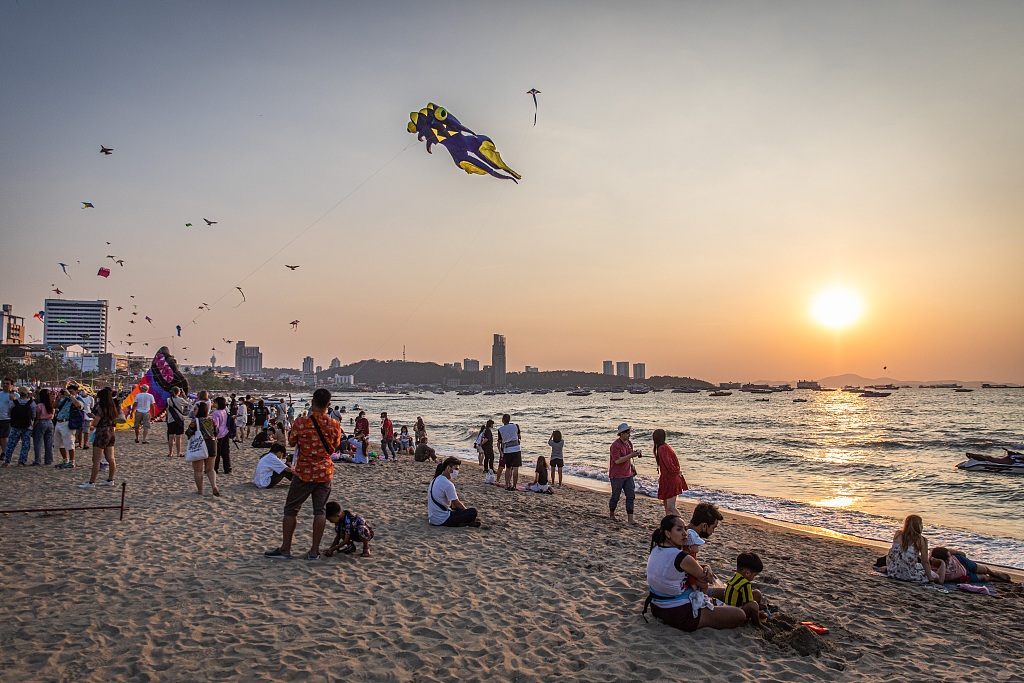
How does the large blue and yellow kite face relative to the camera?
to the viewer's left

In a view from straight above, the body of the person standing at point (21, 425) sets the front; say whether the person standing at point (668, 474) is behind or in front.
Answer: behind

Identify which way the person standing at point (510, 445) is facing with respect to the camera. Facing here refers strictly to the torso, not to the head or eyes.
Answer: away from the camera

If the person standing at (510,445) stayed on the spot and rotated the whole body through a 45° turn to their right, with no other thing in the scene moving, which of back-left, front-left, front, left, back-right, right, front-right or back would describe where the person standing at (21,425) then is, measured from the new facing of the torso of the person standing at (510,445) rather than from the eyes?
back-left

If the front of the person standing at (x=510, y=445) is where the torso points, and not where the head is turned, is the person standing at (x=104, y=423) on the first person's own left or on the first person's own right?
on the first person's own left

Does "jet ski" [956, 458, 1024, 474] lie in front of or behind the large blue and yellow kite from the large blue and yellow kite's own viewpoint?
behind

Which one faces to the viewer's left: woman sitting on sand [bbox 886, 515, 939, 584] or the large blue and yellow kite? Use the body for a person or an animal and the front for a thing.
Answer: the large blue and yellow kite

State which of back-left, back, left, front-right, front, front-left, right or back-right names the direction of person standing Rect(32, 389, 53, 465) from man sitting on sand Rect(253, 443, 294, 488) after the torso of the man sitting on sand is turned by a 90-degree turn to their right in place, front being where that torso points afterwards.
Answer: back-right
